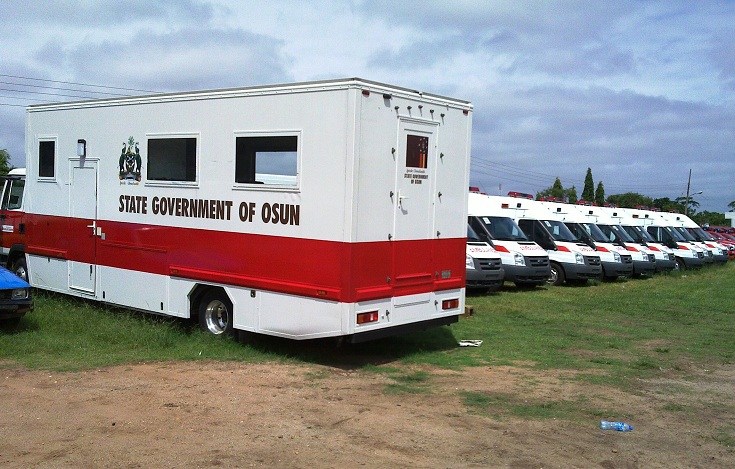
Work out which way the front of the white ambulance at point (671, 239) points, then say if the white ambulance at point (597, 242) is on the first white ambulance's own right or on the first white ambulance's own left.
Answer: on the first white ambulance's own right

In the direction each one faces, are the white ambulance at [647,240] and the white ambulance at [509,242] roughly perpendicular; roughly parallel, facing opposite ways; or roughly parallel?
roughly parallel

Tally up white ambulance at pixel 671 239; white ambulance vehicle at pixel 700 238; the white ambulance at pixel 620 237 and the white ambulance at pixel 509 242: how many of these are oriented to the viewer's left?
0

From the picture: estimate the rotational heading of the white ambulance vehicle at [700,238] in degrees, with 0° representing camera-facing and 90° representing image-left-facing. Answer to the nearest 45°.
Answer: approximately 315°

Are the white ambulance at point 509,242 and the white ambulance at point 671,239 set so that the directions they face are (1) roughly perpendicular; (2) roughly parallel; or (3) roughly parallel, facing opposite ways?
roughly parallel

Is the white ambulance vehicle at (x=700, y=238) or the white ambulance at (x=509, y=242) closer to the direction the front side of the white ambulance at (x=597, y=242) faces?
the white ambulance at (x=509, y=242)

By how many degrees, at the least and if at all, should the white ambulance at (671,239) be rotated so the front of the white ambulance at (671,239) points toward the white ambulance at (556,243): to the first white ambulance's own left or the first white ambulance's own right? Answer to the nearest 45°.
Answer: approximately 45° to the first white ambulance's own right

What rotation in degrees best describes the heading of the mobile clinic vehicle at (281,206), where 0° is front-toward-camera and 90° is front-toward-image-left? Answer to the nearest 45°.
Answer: approximately 135°

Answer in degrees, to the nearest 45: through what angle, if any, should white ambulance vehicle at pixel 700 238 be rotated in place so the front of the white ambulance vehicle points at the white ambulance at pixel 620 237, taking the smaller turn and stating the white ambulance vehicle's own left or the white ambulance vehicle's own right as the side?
approximately 45° to the white ambulance vehicle's own right

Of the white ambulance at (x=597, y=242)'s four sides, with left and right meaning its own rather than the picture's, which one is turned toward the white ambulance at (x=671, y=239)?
left
